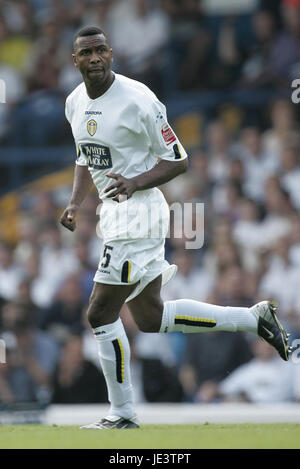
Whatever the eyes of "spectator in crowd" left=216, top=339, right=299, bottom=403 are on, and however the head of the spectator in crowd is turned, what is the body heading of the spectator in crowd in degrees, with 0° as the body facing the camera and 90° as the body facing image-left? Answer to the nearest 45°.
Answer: approximately 0°

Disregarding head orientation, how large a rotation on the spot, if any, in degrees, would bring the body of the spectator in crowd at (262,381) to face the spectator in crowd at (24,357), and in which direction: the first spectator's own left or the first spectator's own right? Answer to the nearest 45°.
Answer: approximately 90° to the first spectator's own right

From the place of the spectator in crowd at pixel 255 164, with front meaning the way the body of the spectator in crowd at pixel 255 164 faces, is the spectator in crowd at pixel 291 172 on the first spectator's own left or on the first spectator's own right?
on the first spectator's own left

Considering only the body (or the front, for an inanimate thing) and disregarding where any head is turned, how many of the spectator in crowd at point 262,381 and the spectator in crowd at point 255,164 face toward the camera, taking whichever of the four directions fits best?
2

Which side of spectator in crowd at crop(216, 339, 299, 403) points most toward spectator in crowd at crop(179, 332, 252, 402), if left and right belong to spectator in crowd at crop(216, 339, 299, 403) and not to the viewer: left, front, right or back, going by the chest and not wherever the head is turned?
right
